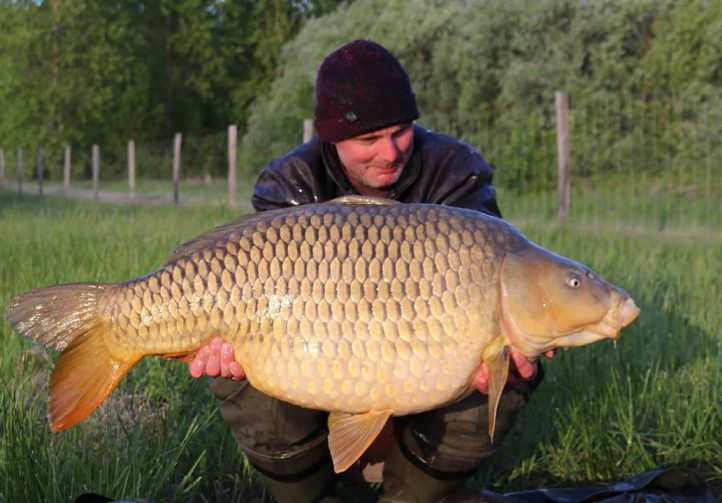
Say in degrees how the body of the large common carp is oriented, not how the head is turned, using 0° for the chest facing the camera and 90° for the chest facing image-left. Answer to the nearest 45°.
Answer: approximately 270°
